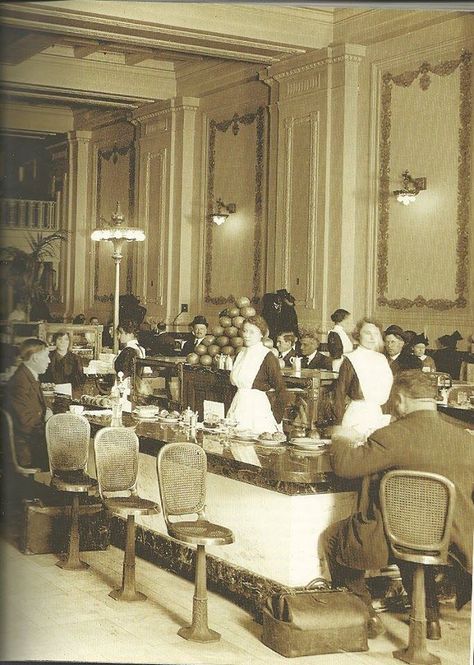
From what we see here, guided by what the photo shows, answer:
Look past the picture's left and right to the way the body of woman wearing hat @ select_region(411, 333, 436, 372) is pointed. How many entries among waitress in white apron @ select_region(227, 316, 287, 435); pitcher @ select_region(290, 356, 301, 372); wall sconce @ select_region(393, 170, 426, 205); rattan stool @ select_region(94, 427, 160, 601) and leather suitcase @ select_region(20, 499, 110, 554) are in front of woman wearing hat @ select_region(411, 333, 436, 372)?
4

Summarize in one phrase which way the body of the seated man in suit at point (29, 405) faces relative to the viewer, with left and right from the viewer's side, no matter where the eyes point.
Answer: facing to the right of the viewer

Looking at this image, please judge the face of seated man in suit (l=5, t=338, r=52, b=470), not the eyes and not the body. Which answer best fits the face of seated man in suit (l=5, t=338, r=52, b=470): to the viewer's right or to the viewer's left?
to the viewer's right

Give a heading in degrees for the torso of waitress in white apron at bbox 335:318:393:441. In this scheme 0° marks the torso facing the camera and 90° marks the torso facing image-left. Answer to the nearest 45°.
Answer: approximately 315°

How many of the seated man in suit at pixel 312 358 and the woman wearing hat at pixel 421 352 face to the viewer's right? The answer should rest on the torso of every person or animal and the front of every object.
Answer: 0

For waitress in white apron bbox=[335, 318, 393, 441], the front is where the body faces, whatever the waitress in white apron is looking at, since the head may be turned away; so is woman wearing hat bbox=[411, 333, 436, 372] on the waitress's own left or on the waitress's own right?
on the waitress's own left
